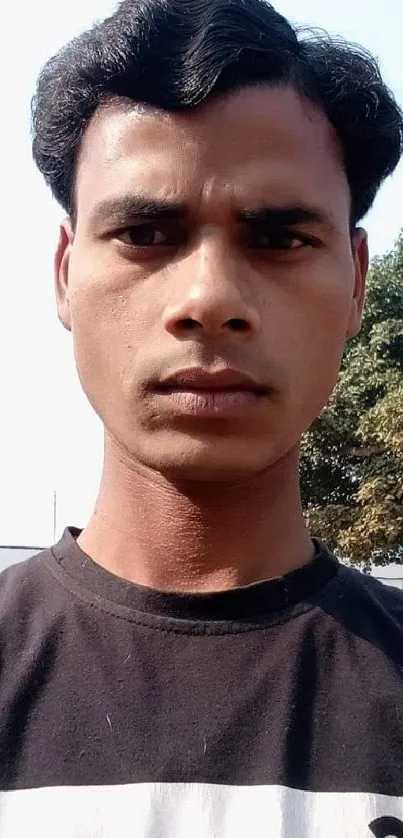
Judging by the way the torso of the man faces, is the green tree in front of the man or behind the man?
behind

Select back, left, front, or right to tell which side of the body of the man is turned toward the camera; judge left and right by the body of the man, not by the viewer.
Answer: front
